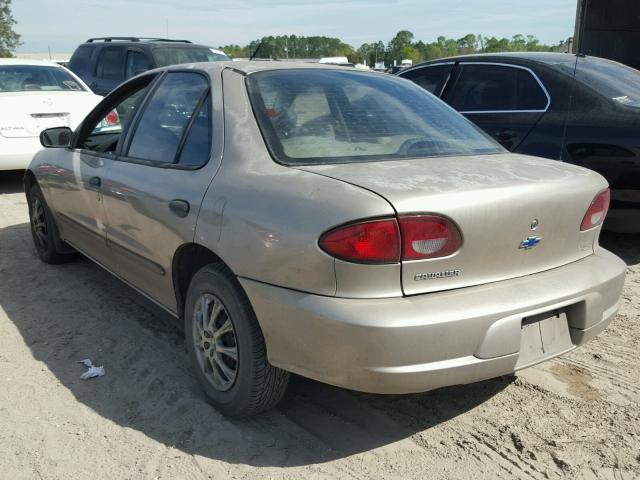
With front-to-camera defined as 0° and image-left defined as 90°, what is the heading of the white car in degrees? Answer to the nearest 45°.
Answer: approximately 135°

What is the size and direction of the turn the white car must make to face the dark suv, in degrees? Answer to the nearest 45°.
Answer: approximately 90° to its right

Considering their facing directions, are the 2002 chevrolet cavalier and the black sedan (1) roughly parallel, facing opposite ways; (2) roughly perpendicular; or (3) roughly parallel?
roughly parallel

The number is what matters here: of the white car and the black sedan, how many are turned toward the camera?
0

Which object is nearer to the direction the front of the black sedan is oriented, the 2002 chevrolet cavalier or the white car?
the white car

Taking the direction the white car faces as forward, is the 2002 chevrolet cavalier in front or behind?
behind

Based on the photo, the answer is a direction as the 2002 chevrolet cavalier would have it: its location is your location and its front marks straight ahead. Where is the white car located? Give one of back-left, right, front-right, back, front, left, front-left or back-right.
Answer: front

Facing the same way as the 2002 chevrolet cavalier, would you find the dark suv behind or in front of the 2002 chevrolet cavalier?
in front

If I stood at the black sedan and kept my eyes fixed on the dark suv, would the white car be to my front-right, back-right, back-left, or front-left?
front-left

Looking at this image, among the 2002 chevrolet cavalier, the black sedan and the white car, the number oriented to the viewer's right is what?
0

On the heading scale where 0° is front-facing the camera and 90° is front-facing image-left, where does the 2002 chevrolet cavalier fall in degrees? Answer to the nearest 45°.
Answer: approximately 135°

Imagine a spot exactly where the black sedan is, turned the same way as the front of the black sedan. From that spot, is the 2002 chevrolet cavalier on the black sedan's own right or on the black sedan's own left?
on the black sedan's own left

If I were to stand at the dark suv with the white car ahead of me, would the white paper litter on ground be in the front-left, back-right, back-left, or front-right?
front-left

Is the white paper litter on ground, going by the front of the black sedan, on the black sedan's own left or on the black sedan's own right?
on the black sedan's own left

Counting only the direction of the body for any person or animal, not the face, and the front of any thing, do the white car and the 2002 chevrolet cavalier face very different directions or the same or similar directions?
same or similar directions

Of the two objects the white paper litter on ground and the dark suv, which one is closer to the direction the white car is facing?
the dark suv
